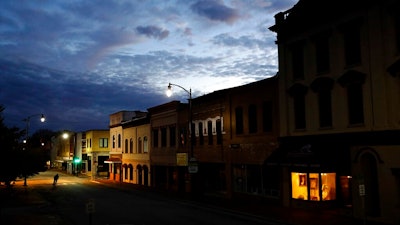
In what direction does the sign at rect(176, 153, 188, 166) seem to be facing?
toward the camera
